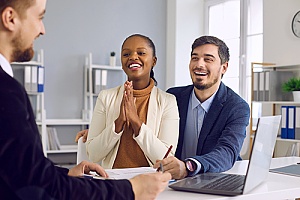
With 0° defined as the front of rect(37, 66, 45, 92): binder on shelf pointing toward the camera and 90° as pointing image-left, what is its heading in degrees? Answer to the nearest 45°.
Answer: approximately 0°

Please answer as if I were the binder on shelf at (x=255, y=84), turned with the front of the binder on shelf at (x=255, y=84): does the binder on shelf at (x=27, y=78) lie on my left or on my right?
on my right

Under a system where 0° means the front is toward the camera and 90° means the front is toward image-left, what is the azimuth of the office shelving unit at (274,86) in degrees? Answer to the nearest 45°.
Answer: approximately 0°

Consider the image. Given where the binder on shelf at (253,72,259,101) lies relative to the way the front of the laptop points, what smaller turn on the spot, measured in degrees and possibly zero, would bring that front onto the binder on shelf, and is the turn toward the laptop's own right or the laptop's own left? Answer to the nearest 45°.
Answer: approximately 90° to the laptop's own right

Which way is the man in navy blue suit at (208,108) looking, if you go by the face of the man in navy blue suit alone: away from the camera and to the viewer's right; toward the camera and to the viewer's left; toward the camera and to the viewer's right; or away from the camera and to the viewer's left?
toward the camera and to the viewer's left

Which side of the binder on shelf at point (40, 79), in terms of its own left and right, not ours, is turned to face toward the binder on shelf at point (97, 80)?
left

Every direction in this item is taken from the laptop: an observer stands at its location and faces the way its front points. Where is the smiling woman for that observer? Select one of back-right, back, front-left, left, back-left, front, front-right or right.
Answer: front-right

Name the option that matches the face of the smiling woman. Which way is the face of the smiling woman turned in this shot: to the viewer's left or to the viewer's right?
to the viewer's left

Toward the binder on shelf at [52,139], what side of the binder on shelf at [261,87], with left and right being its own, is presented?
right

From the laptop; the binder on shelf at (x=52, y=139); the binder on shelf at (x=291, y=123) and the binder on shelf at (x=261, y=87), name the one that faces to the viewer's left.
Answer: the laptop

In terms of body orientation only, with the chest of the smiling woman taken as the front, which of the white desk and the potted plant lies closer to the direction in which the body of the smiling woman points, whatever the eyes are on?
the white desk
